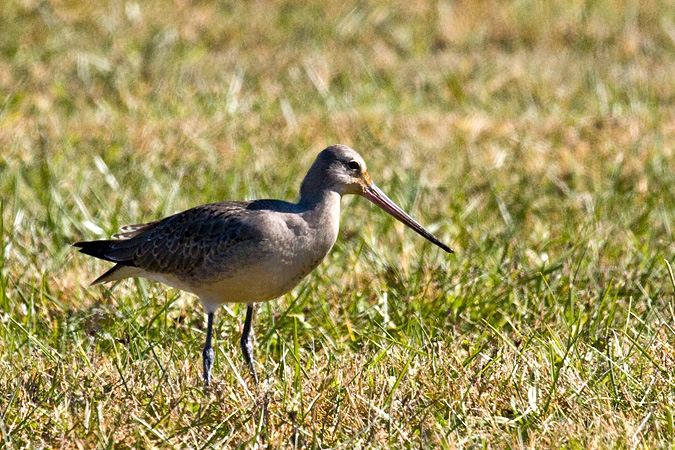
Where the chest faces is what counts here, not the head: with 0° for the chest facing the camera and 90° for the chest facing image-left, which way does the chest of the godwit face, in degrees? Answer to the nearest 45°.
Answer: approximately 270°
